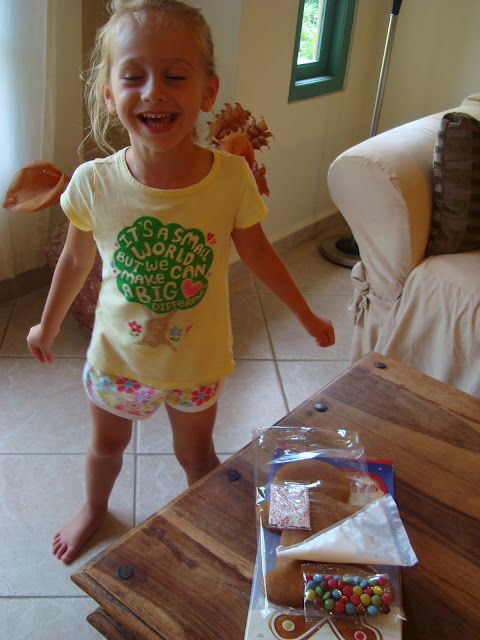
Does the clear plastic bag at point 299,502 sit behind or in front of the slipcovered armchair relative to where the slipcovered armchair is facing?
in front

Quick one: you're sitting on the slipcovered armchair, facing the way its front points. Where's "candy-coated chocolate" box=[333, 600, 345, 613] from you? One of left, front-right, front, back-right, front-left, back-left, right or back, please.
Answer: front-left

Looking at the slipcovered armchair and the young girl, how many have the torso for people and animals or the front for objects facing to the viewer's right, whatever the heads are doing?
0

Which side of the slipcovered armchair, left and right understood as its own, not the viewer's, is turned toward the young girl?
front

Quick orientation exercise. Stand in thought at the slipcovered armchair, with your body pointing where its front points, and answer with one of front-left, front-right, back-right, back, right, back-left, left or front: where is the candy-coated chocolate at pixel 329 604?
front-left

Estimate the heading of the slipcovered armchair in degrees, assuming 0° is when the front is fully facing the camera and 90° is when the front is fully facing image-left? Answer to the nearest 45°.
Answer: approximately 45°

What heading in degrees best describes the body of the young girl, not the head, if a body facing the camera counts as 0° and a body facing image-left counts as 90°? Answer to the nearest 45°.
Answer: approximately 0°
